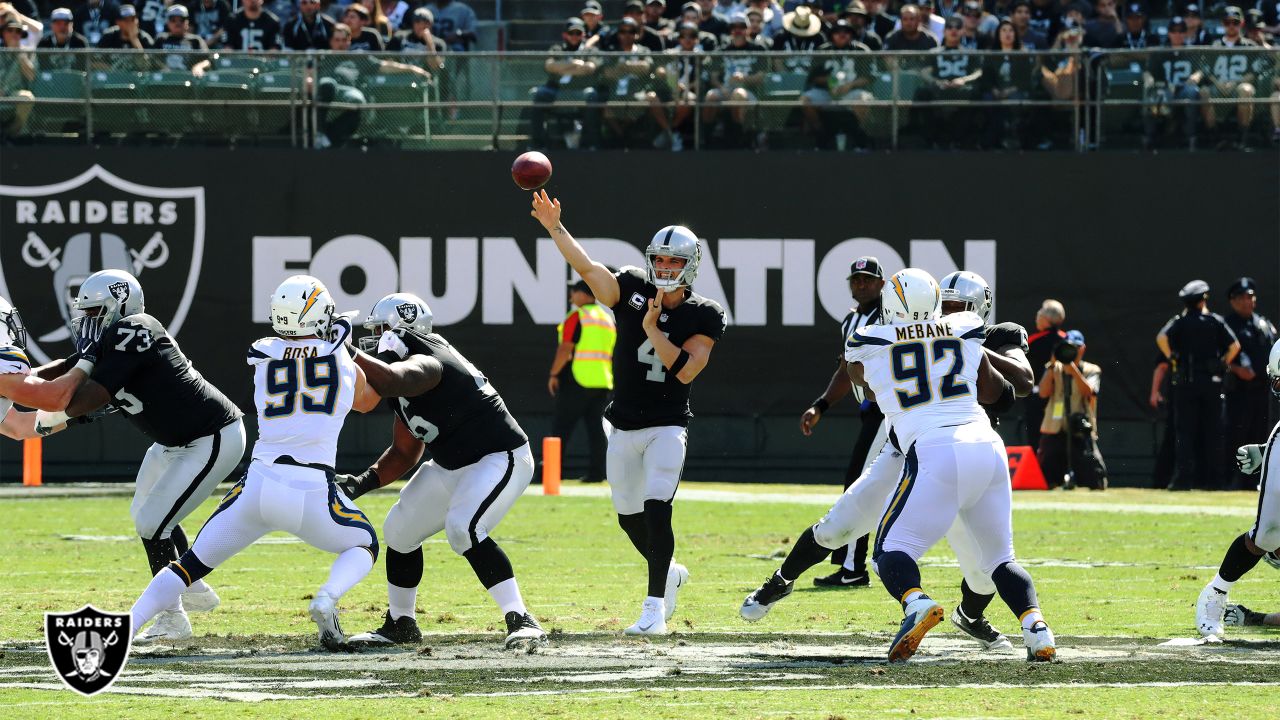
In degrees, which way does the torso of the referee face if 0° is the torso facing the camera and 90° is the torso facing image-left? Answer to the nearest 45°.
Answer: approximately 45°

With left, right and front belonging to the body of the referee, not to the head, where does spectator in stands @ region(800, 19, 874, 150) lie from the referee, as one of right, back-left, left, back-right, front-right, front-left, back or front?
back-right

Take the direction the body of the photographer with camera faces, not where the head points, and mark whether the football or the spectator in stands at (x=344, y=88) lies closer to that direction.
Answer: the football

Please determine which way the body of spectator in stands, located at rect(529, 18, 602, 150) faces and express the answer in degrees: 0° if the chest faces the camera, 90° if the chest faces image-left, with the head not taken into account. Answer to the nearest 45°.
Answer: approximately 0°
